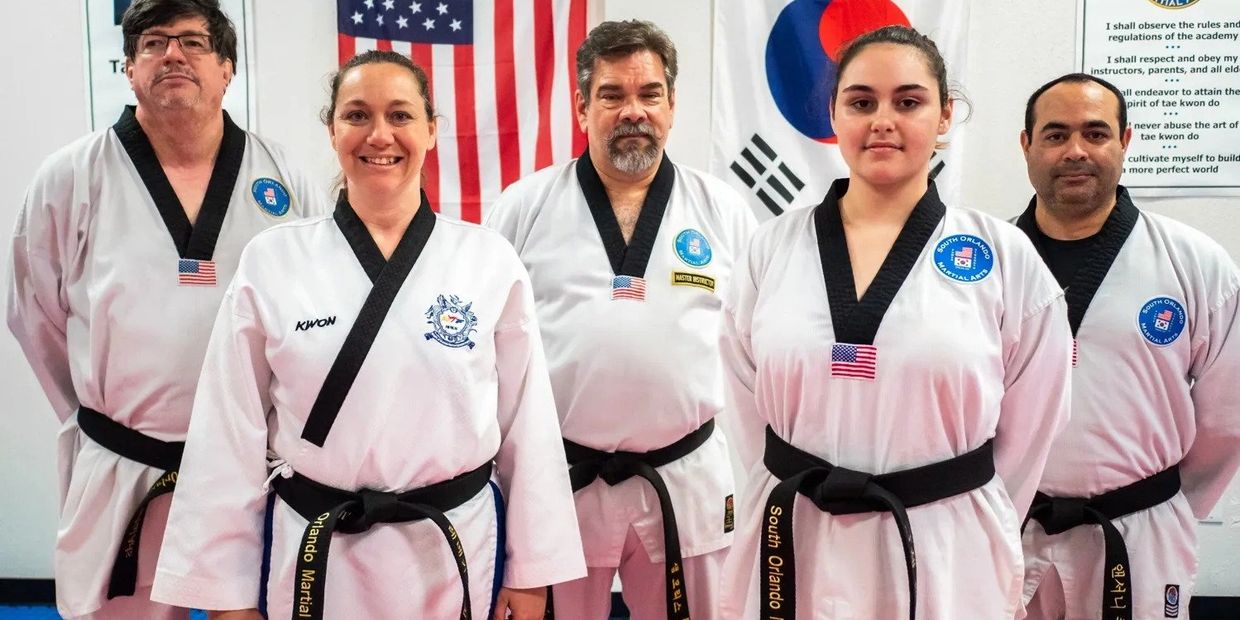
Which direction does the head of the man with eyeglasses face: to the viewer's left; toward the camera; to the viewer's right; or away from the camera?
toward the camera

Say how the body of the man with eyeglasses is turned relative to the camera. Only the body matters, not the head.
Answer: toward the camera

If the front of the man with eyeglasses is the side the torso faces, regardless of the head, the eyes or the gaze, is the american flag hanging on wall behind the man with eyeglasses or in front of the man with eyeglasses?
behind
